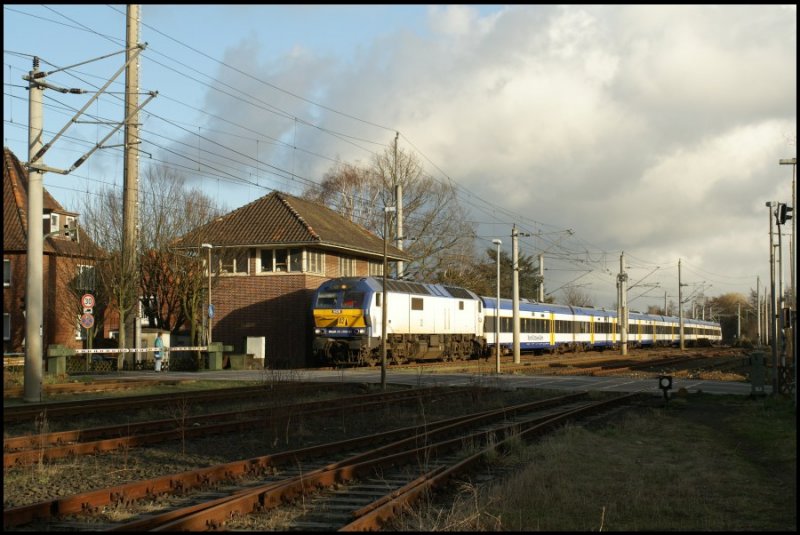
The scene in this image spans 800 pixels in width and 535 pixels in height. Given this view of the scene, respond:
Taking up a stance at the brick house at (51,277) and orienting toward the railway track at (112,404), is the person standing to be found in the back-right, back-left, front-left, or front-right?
front-left

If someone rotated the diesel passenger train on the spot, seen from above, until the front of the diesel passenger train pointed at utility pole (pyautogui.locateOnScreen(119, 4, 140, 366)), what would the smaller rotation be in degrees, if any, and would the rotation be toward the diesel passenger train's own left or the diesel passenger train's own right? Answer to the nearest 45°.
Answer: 0° — it already faces it

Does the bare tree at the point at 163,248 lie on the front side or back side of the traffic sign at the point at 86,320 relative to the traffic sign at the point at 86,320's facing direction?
on the back side

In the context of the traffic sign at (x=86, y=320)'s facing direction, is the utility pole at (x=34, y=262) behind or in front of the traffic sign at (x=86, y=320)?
in front

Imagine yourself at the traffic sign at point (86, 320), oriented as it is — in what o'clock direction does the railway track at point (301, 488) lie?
The railway track is roughly at 12 o'clock from the traffic sign.

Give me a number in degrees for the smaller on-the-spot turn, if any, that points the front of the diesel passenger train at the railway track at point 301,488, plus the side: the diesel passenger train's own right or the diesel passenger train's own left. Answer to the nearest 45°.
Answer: approximately 45° to the diesel passenger train's own left

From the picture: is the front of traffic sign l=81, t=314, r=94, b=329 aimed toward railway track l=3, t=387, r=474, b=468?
yes

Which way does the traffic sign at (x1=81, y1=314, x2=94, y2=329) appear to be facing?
toward the camera

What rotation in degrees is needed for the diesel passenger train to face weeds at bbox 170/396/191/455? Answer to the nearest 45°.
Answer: approximately 45° to its left

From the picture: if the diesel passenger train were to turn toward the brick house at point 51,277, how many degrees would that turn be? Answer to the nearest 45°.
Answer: approximately 45° to its right

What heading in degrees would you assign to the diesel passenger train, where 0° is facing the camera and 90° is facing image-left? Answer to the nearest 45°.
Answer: approximately 45°

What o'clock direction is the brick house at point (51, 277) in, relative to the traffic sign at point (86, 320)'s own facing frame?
The brick house is roughly at 6 o'clock from the traffic sign.

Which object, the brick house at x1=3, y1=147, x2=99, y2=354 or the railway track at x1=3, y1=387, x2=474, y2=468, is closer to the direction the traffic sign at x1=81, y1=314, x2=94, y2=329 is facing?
the railway track

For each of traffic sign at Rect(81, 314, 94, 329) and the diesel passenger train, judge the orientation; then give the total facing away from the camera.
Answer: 0

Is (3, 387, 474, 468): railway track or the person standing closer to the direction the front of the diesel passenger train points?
the person standing
